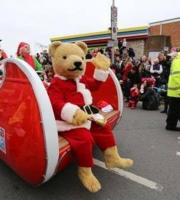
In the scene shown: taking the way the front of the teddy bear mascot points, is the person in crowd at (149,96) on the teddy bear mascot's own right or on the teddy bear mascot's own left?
on the teddy bear mascot's own left

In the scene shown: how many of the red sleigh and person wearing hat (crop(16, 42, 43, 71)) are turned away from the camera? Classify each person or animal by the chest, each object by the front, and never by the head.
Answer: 0

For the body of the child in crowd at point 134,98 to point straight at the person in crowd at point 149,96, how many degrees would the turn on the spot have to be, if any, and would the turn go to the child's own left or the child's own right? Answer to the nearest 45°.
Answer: approximately 135° to the child's own left

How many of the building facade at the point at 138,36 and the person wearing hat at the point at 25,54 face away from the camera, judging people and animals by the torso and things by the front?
0

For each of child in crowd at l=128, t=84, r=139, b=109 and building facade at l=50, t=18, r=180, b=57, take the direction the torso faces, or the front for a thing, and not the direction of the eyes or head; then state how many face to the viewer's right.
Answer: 0

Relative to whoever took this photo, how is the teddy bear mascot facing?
facing the viewer and to the right of the viewer

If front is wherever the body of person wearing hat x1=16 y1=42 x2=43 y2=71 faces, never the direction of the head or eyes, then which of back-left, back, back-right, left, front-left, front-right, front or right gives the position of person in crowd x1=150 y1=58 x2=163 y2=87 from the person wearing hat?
left

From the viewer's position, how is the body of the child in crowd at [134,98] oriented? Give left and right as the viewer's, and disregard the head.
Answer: facing the viewer and to the left of the viewer

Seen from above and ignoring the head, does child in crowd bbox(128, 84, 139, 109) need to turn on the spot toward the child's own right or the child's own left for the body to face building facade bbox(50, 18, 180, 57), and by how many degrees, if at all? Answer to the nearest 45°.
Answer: approximately 135° to the child's own right

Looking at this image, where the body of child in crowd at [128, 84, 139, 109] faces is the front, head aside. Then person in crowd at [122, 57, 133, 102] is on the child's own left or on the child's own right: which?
on the child's own right
